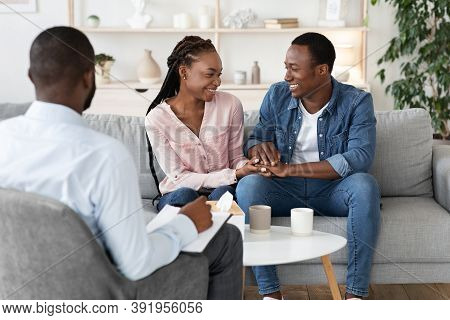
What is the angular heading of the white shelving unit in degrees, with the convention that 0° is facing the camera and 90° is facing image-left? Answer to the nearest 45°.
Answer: approximately 0°

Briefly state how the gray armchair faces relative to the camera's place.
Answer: facing away from the viewer and to the right of the viewer

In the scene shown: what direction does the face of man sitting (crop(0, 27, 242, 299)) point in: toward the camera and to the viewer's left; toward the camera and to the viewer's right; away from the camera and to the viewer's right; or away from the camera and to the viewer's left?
away from the camera and to the viewer's right

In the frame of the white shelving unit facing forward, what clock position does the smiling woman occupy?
The smiling woman is roughly at 12 o'clock from the white shelving unit.

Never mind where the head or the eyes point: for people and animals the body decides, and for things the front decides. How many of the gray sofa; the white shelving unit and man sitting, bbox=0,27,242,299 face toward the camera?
2

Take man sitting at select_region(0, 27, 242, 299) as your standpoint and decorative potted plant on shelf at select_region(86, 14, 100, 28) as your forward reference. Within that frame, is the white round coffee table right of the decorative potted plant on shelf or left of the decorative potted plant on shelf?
right

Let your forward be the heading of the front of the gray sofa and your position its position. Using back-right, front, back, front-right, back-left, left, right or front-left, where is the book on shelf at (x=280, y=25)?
back

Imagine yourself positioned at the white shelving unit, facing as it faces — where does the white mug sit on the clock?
The white mug is roughly at 12 o'clock from the white shelving unit.

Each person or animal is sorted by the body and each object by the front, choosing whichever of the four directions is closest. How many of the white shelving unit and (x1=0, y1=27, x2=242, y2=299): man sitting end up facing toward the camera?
1
